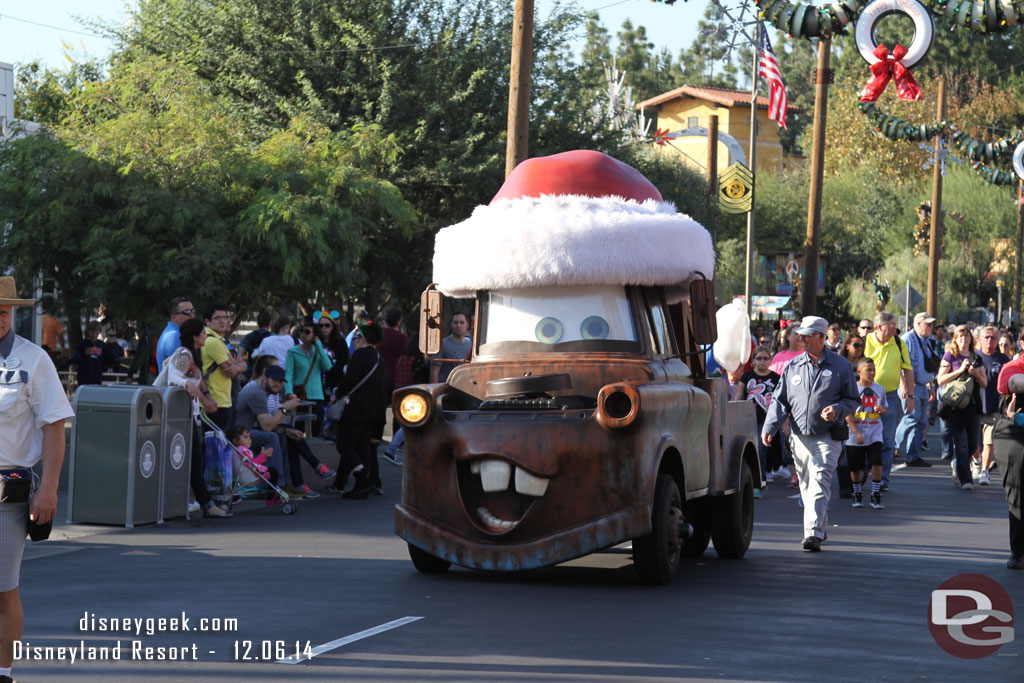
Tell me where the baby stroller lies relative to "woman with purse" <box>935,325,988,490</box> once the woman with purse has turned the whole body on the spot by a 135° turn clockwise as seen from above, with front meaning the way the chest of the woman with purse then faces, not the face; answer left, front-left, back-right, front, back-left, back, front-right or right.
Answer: left

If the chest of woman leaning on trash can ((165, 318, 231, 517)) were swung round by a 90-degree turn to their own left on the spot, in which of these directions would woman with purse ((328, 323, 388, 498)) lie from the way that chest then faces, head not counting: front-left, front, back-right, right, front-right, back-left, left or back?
front-right

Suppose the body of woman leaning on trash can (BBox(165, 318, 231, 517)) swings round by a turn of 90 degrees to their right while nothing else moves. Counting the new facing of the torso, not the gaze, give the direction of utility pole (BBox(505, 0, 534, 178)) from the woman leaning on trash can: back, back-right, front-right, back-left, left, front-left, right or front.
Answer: back-left

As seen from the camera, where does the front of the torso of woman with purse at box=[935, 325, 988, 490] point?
toward the camera

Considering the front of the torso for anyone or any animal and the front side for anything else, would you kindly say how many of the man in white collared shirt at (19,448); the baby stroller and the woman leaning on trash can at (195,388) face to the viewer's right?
2

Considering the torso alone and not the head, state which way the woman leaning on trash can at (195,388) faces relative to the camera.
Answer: to the viewer's right

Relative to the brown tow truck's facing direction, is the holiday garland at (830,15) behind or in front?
behind

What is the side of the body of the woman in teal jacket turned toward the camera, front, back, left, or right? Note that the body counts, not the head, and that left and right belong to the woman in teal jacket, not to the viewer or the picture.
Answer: front
